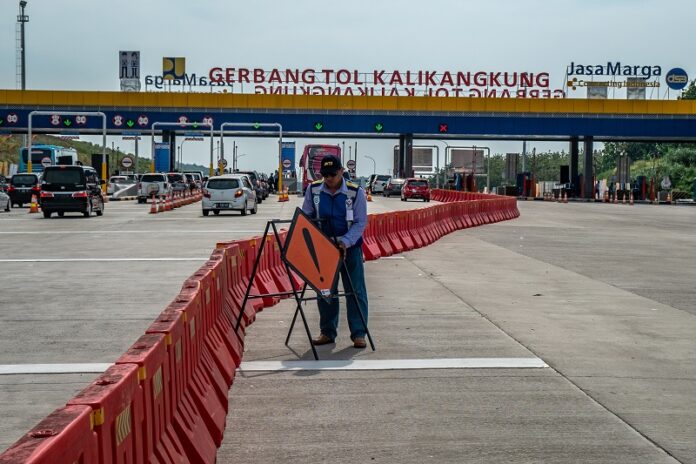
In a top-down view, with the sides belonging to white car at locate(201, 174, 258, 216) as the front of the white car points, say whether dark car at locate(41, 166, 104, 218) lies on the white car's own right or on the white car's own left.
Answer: on the white car's own left

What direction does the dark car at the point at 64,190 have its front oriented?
away from the camera

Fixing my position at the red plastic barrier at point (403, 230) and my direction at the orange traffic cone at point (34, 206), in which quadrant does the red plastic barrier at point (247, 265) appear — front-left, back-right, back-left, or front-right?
back-left

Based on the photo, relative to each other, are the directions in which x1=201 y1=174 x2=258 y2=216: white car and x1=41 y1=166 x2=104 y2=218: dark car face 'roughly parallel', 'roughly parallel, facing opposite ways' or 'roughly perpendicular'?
roughly parallel

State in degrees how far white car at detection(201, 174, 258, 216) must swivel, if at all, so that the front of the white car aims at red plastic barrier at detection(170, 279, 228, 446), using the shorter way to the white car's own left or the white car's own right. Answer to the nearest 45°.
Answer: approximately 180°

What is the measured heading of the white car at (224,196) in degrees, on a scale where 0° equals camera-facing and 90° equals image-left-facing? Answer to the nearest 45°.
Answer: approximately 180°

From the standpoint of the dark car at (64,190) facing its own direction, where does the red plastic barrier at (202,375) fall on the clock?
The red plastic barrier is roughly at 6 o'clock from the dark car.

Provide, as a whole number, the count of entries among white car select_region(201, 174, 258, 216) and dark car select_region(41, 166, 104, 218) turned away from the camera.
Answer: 2

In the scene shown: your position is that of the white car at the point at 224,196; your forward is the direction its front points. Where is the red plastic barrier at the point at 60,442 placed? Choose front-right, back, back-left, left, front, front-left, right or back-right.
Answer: back

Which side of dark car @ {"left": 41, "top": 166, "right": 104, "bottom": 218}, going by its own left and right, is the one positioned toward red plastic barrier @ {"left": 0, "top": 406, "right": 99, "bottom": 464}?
back
